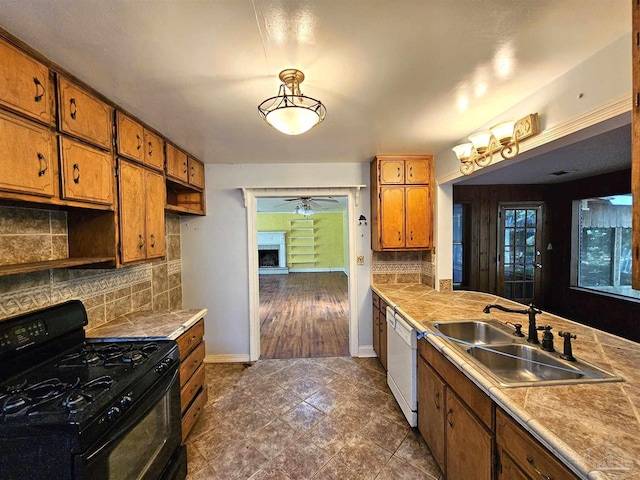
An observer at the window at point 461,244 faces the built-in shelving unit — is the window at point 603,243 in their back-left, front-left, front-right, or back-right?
back-right

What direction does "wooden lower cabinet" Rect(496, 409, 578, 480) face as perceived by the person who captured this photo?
facing the viewer and to the left of the viewer

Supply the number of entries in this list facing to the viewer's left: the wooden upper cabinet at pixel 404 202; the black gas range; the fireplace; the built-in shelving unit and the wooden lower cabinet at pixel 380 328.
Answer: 1

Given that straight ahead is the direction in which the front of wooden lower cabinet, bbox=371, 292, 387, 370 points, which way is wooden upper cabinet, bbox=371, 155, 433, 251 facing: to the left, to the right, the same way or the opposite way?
to the left

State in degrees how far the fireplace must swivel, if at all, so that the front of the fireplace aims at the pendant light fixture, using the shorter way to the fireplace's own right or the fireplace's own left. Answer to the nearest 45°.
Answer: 0° — it already faces it

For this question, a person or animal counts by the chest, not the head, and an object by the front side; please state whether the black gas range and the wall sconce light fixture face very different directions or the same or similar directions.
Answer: very different directions

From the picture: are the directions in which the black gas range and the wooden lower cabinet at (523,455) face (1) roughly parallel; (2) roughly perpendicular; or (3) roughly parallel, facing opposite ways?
roughly parallel, facing opposite ways

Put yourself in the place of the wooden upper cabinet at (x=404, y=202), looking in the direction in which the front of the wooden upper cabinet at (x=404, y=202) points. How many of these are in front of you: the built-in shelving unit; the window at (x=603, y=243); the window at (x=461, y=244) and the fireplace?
0

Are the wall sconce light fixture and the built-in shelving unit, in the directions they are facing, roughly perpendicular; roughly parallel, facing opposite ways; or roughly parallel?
roughly perpendicular

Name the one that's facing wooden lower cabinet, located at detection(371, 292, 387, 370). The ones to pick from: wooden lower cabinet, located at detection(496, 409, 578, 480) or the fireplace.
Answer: the fireplace

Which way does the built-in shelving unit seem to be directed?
toward the camera

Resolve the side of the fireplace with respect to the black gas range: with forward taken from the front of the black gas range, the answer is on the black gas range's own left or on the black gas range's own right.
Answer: on the black gas range's own left

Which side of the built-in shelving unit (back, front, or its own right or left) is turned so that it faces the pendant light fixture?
front

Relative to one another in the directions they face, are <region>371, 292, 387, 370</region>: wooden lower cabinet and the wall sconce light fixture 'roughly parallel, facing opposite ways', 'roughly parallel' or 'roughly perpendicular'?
roughly parallel

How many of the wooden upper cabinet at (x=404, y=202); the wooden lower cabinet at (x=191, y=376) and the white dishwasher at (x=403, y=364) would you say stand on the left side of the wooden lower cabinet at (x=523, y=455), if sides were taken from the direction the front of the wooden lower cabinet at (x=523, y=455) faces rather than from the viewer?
0

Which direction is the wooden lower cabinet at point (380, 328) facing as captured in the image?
to the viewer's left

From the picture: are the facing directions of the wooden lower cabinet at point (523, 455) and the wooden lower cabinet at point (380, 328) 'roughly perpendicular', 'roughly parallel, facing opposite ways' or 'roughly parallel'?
roughly parallel

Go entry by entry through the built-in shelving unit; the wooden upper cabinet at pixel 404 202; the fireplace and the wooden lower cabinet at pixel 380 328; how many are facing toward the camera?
3

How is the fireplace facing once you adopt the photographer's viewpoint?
facing the viewer
